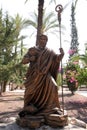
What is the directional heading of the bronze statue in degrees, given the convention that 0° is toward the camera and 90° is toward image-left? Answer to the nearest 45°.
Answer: approximately 0°
